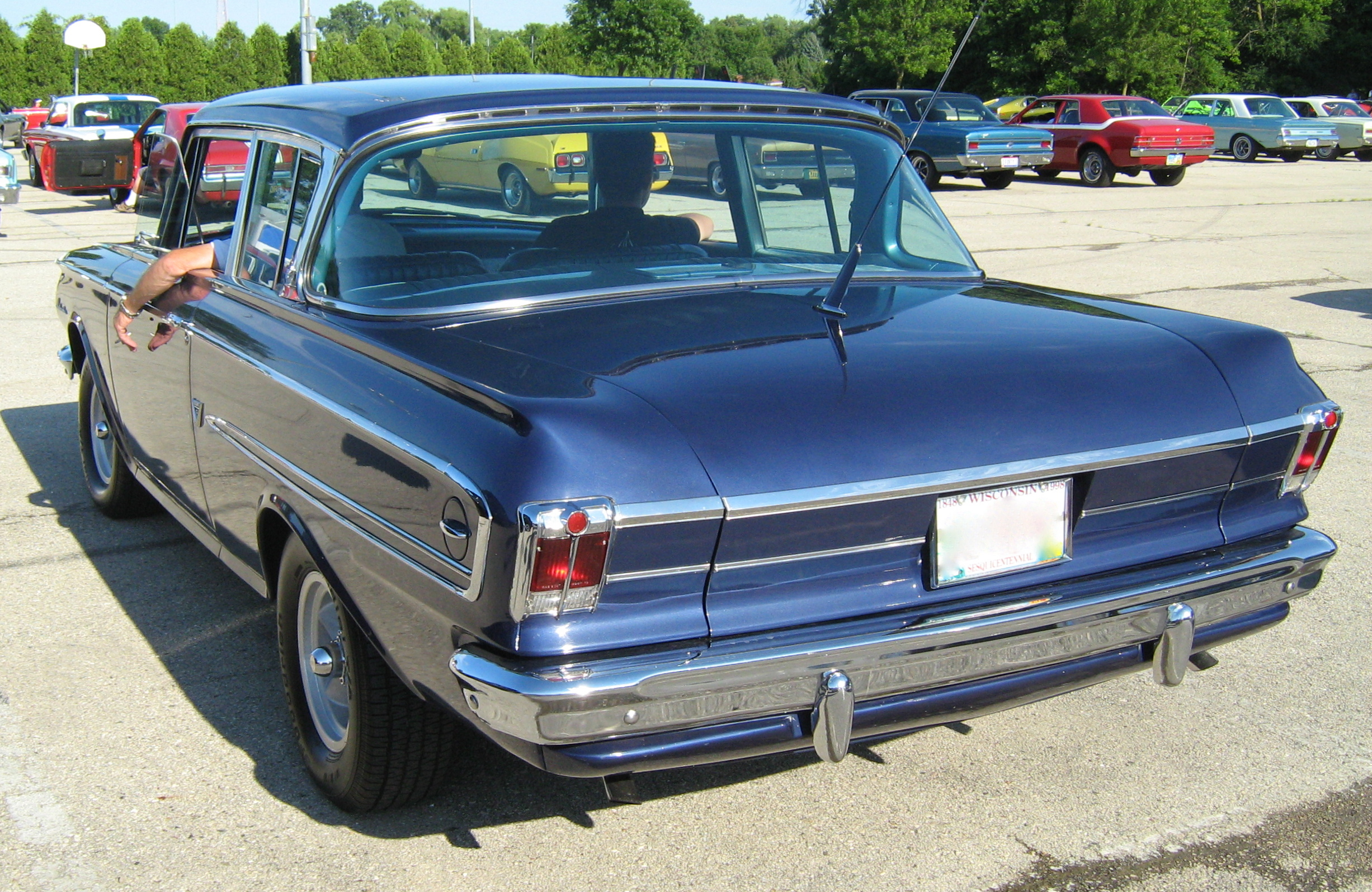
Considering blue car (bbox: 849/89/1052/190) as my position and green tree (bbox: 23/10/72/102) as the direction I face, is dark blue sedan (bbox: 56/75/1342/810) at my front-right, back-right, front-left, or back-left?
back-left

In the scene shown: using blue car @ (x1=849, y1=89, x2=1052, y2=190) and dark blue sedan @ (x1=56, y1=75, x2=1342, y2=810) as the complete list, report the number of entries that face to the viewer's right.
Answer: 0

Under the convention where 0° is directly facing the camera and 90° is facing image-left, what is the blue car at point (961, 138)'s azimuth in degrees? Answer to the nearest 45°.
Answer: approximately 135°

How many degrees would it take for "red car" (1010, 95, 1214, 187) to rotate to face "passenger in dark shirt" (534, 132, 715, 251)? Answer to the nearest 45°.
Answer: approximately 135° to its left

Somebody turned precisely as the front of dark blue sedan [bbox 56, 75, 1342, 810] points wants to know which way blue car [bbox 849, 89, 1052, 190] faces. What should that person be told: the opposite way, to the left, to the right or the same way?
the same way

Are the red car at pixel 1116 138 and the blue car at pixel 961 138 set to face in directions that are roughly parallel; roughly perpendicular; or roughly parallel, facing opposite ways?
roughly parallel

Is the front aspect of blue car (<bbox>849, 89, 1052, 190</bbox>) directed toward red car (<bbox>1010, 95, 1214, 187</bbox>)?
no

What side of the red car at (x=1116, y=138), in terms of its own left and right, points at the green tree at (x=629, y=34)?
front

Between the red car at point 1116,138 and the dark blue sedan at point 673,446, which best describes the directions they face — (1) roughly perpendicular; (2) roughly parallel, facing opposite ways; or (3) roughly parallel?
roughly parallel

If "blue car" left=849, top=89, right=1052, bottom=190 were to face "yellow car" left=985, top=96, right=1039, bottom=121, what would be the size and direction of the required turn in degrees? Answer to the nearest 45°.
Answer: approximately 45° to its right

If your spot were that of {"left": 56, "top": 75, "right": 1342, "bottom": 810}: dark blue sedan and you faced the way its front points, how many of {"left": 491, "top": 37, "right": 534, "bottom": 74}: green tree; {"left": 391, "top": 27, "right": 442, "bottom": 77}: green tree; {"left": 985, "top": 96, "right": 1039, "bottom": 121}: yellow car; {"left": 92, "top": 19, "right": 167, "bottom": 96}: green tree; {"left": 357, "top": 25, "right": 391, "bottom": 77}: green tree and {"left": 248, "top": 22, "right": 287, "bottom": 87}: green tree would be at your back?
0

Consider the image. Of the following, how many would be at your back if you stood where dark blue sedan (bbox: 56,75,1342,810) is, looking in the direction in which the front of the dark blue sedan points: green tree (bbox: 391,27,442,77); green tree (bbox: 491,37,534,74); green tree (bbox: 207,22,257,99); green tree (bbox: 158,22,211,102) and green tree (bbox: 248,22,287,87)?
0

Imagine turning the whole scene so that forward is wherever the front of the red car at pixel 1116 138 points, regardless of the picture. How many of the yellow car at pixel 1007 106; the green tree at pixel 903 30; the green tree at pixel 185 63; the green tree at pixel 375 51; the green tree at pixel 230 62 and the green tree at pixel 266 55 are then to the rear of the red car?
0

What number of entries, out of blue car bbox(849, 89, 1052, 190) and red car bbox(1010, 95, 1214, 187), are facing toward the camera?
0

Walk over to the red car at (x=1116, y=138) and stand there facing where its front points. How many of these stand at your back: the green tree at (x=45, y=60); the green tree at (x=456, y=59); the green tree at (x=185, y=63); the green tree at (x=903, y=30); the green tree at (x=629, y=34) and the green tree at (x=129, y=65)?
0

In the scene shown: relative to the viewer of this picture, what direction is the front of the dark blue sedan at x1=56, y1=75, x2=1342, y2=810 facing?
facing away from the viewer and to the left of the viewer

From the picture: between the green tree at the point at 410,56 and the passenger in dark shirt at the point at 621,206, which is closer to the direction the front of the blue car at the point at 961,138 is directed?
the green tree

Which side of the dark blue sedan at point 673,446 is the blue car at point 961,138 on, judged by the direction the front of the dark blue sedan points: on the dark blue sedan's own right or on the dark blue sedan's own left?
on the dark blue sedan's own right

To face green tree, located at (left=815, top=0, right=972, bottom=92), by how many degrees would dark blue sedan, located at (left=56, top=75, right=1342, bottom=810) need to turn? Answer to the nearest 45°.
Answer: approximately 45° to its right

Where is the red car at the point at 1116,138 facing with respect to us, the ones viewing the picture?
facing away from the viewer and to the left of the viewer

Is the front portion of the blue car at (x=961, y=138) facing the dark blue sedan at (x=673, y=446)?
no
